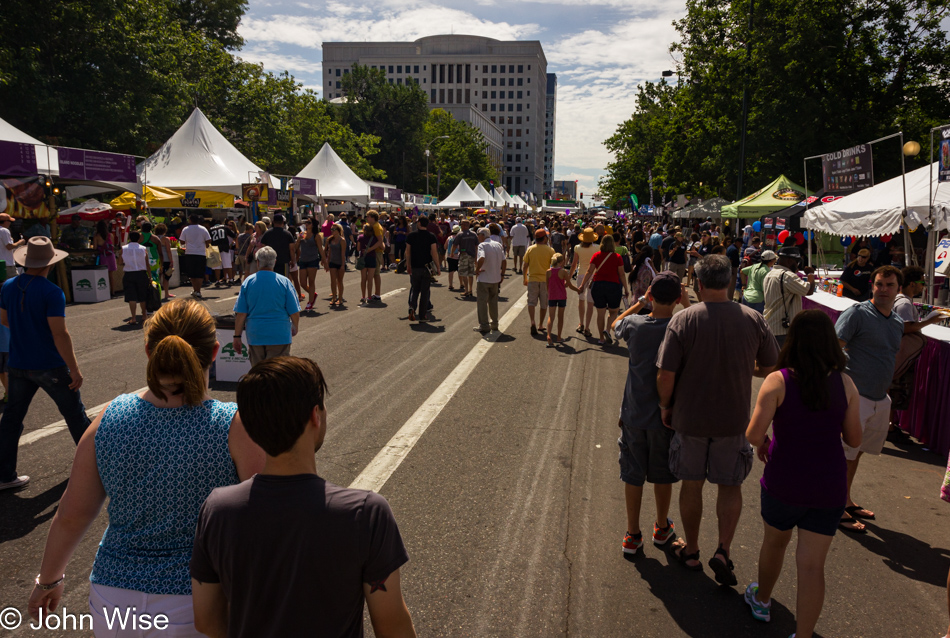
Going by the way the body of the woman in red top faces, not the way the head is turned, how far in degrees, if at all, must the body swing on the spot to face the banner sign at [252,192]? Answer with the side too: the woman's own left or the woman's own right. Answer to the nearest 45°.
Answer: approximately 45° to the woman's own left

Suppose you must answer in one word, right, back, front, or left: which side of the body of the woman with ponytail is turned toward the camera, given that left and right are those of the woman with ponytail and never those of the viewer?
back

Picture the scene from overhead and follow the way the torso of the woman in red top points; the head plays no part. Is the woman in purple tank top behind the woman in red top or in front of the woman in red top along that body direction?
behind

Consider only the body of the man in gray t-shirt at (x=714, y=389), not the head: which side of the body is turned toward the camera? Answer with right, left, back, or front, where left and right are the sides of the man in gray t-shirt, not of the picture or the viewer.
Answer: back

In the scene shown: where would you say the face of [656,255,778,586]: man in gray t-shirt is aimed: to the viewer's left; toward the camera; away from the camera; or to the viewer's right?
away from the camera

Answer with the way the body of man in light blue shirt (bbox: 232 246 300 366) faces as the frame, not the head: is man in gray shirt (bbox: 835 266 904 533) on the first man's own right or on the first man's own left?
on the first man's own right

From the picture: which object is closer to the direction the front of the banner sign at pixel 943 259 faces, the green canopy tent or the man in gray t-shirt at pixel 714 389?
the man in gray t-shirt

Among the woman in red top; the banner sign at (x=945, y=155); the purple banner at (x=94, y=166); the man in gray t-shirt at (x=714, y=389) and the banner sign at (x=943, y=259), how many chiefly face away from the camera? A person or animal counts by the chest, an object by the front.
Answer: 2

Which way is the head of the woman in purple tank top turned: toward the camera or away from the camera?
away from the camera

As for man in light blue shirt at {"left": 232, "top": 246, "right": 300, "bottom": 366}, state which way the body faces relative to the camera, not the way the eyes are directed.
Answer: away from the camera

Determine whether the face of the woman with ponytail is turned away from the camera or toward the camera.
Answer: away from the camera

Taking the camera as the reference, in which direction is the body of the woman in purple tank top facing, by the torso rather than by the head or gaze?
away from the camera

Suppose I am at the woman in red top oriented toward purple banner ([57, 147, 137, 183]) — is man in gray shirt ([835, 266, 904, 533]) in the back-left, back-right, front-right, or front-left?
back-left

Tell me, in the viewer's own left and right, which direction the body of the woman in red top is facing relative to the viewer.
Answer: facing away from the viewer

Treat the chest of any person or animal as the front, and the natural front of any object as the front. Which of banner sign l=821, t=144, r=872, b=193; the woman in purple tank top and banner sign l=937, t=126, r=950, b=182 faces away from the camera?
the woman in purple tank top
